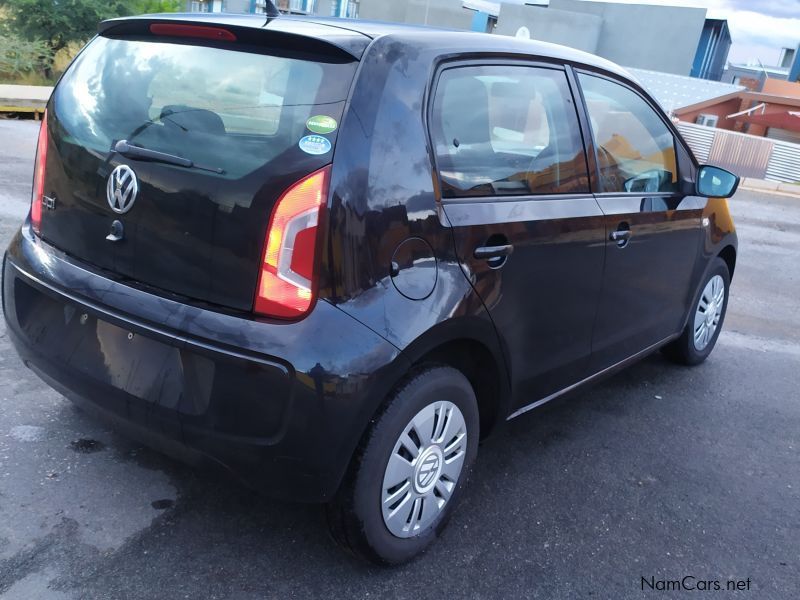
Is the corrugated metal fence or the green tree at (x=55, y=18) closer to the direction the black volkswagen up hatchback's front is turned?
the corrugated metal fence

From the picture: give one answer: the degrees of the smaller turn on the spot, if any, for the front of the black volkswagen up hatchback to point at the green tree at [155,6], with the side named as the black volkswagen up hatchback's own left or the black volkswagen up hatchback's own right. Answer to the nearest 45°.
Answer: approximately 45° to the black volkswagen up hatchback's own left

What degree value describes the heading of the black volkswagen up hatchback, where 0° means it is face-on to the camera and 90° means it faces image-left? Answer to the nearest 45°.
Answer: approximately 225°

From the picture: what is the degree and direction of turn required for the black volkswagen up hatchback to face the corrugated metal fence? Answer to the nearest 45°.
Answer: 0° — it already faces it

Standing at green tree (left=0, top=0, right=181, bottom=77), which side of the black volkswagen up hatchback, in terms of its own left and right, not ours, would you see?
left

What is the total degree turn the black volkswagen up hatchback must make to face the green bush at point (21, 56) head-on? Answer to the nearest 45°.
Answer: approximately 90° to its left
